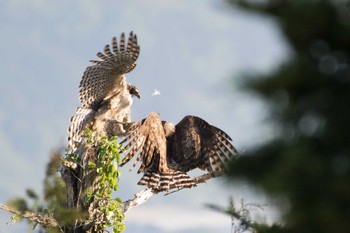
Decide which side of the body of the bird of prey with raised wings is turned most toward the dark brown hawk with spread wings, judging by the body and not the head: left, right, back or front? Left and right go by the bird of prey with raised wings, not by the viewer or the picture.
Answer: front

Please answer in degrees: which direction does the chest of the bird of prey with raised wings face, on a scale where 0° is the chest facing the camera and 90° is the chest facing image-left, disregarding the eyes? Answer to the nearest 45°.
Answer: approximately 270°

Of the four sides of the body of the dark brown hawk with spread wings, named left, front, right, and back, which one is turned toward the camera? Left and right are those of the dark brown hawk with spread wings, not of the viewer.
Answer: back

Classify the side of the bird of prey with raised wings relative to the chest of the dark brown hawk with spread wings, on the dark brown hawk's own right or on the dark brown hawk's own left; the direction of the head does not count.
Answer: on the dark brown hawk's own left

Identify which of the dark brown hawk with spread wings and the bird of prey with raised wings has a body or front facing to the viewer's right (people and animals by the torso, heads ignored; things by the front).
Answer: the bird of prey with raised wings
